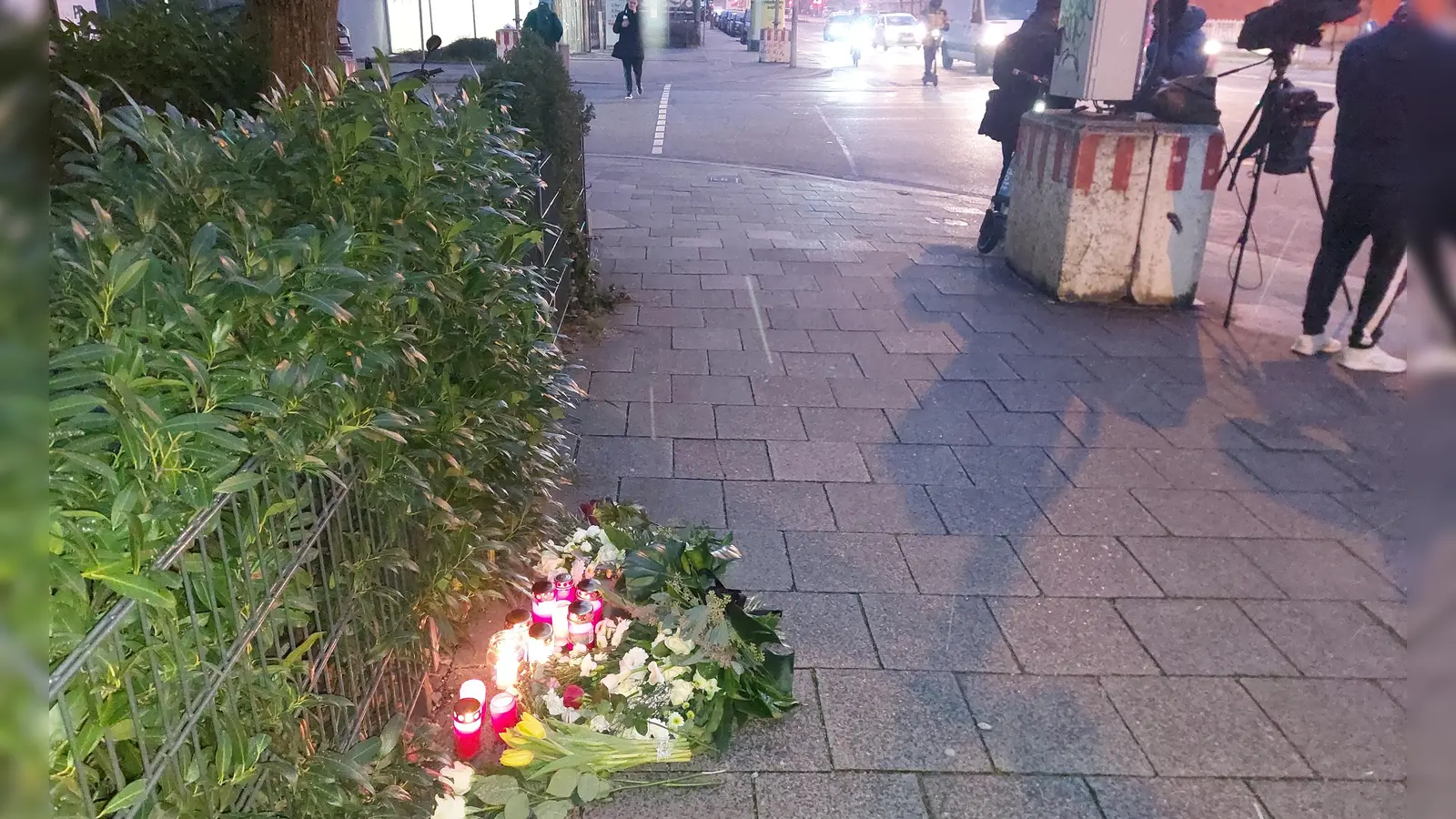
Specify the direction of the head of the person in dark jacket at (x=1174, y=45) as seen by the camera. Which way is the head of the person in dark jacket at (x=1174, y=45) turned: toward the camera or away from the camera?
away from the camera

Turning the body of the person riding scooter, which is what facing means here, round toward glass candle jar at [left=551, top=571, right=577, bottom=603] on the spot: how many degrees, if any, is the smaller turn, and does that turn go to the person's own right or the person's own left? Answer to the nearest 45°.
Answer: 0° — they already face it

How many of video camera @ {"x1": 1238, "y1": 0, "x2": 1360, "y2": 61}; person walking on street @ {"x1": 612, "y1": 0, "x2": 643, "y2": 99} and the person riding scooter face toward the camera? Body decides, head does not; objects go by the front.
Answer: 2

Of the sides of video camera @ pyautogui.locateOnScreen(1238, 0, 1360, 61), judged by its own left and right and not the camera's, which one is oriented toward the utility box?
front

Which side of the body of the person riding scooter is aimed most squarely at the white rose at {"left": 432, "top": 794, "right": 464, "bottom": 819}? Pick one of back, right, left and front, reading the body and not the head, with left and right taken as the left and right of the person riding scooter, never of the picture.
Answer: front

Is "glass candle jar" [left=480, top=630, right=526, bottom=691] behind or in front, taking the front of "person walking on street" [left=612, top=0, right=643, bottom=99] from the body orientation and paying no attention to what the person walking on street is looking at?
in front

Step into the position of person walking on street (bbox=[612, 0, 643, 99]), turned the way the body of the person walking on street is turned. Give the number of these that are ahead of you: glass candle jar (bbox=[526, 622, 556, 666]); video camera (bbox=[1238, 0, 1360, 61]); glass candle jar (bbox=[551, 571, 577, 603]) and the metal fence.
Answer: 4

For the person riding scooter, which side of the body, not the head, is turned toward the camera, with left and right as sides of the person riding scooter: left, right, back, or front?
front

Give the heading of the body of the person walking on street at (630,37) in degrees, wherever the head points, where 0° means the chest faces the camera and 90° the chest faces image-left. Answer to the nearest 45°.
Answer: approximately 0°

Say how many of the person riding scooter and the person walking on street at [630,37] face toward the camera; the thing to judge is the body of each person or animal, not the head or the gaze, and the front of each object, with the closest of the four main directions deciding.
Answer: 2

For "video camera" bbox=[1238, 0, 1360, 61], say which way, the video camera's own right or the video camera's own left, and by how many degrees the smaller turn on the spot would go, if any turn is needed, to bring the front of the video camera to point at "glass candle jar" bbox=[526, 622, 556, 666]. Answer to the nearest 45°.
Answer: approximately 90° to the video camera's own left

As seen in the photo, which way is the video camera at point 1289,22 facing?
to the viewer's left

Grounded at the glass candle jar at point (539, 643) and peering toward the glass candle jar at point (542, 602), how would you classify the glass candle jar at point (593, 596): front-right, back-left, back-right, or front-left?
front-right

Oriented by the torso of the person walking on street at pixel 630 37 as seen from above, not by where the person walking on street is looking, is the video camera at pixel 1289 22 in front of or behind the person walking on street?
in front

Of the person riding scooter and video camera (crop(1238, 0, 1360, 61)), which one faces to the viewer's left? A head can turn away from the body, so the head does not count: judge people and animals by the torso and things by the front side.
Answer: the video camera

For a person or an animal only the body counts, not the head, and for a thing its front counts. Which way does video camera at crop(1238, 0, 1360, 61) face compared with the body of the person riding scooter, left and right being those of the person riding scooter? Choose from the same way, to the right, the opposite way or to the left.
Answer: to the right
